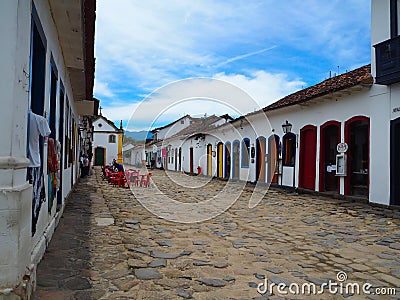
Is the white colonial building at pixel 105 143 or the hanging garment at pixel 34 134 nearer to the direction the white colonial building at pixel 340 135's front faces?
the hanging garment

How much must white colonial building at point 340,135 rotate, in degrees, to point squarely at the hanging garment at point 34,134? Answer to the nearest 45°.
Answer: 0° — it already faces it

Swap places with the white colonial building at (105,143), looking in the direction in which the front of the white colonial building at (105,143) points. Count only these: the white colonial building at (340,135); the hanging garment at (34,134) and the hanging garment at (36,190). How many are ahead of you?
3

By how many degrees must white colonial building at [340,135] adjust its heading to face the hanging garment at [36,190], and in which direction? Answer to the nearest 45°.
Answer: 0° — it already faces it

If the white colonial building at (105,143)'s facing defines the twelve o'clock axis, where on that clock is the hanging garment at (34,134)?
The hanging garment is roughly at 12 o'clock from the white colonial building.

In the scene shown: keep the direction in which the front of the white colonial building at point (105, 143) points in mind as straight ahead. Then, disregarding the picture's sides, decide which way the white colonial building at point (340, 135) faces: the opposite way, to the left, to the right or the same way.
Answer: to the right

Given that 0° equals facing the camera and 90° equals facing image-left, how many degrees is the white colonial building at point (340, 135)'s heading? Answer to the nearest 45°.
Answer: approximately 45°

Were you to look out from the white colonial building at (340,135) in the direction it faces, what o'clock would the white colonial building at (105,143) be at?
the white colonial building at (105,143) is roughly at 3 o'clock from the white colonial building at (340,135).

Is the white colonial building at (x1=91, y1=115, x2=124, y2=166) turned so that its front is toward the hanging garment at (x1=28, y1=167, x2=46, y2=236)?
yes

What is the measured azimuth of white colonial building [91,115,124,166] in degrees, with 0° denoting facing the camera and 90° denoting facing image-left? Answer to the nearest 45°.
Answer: approximately 0°

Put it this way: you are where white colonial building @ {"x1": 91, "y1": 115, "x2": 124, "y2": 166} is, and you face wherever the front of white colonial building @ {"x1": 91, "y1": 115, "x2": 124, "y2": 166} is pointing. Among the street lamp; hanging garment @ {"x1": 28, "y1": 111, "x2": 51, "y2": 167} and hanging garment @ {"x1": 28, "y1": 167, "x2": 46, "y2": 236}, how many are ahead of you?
3
